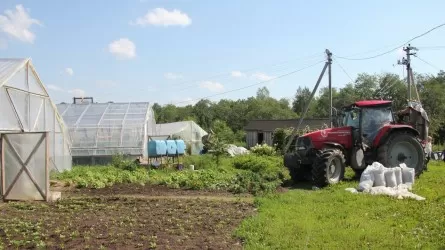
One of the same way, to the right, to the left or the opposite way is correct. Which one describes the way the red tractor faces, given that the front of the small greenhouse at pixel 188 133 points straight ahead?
to the right

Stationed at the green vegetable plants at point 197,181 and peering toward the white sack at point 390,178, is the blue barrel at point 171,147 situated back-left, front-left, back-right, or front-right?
back-left

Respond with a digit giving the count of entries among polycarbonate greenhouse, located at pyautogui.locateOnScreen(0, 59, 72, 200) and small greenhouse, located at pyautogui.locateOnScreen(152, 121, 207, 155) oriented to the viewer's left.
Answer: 0

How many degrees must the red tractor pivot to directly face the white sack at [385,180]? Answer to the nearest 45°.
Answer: approximately 45° to its left

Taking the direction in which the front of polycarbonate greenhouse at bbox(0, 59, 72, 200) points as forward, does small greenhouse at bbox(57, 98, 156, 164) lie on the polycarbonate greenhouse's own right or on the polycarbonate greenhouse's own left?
on the polycarbonate greenhouse's own left

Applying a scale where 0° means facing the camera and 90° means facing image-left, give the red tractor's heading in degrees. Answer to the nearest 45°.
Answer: approximately 45°

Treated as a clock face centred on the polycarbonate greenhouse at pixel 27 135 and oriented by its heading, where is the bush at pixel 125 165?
The bush is roughly at 9 o'clock from the polycarbonate greenhouse.

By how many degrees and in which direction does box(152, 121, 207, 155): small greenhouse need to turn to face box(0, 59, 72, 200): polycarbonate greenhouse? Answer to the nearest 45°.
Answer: approximately 45° to its right

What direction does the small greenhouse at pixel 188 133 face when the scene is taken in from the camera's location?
facing the viewer and to the right of the viewer
